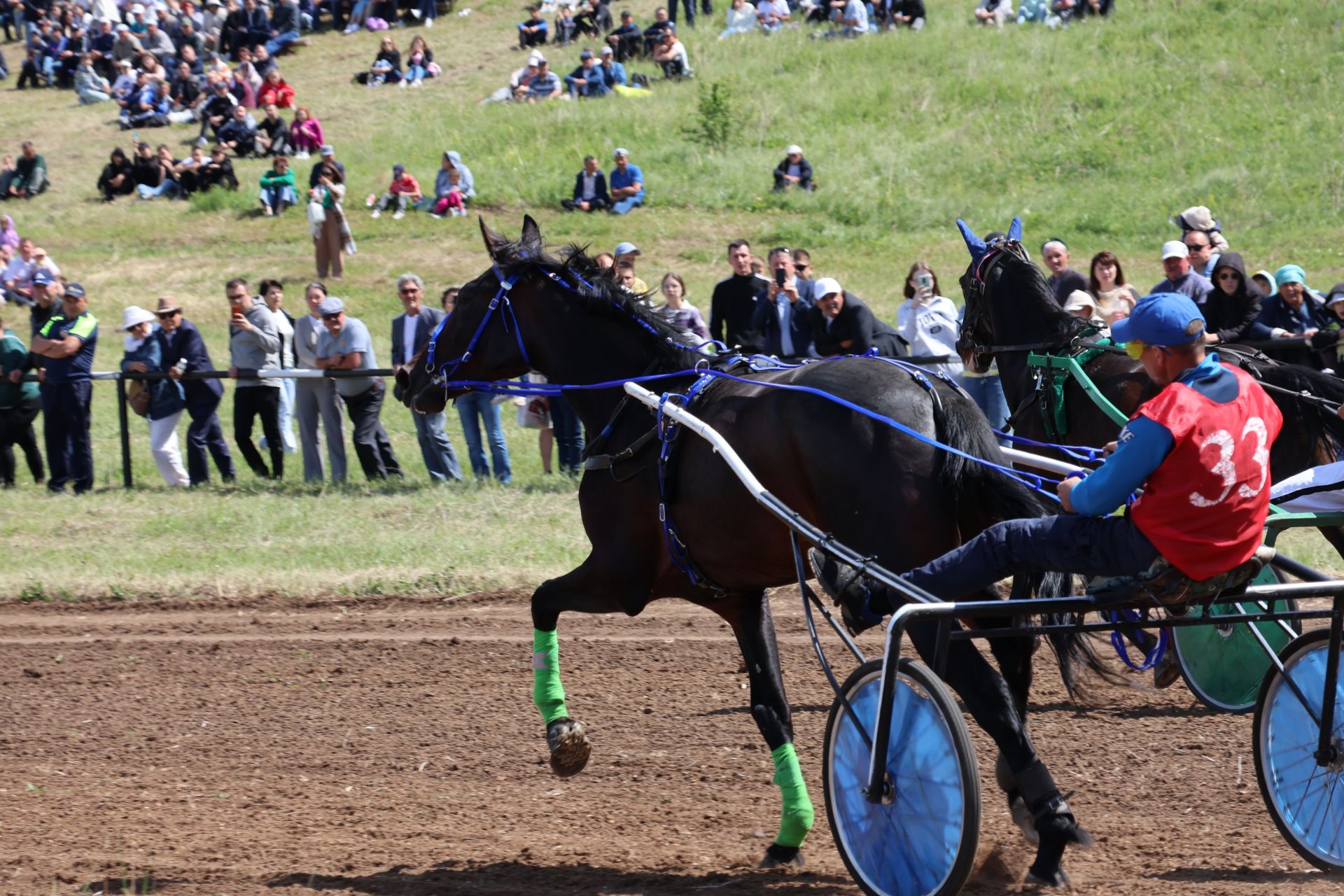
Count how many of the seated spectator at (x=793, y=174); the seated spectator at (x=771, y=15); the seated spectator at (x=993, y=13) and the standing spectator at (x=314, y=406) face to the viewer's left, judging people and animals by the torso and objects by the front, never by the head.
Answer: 0

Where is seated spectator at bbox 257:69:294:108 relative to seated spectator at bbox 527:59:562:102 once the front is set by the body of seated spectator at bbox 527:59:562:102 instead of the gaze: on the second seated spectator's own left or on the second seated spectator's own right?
on the second seated spectator's own right

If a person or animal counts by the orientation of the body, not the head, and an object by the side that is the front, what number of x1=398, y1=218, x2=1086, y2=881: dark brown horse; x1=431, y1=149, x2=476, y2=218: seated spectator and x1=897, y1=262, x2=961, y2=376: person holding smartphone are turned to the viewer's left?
1

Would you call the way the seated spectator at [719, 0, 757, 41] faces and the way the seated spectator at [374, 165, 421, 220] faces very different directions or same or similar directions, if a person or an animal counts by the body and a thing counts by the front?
same or similar directions

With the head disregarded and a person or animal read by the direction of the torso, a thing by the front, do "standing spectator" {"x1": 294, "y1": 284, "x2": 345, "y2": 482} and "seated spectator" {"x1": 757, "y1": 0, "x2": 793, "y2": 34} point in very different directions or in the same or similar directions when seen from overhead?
same or similar directions

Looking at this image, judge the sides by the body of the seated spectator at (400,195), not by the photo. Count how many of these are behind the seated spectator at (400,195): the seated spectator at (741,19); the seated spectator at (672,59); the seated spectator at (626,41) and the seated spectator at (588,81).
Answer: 4

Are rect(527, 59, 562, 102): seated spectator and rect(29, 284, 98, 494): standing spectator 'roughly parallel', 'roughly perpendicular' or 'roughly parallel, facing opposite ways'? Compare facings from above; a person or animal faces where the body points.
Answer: roughly parallel

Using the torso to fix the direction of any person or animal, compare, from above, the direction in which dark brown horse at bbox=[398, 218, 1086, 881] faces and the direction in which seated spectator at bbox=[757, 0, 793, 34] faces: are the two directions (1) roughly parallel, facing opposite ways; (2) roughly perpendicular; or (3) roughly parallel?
roughly perpendicular

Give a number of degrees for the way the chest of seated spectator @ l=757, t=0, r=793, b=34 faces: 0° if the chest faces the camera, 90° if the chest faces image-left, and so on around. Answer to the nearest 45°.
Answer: approximately 0°

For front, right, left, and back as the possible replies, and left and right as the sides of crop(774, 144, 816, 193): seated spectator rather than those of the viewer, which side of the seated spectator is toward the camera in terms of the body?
front

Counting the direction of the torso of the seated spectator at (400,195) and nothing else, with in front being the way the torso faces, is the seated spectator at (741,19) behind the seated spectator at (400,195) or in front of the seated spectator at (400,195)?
behind

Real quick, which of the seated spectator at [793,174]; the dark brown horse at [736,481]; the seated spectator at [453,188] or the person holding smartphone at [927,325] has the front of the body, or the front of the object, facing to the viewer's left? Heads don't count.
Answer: the dark brown horse
